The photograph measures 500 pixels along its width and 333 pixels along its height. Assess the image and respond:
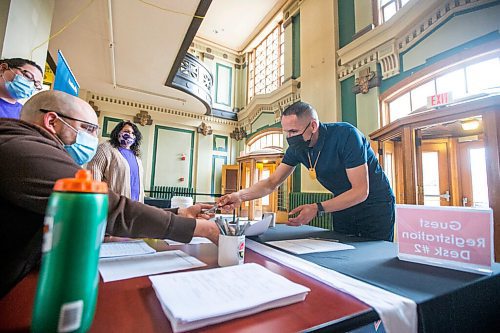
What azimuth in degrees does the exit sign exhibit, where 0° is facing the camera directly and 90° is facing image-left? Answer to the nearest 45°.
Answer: approximately 45°

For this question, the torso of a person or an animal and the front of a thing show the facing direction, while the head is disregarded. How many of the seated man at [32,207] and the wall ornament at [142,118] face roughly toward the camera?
1

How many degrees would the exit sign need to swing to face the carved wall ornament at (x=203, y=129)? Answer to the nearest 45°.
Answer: approximately 45° to its right

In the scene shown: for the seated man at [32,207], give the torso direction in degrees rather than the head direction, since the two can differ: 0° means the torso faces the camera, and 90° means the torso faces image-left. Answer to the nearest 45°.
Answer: approximately 270°

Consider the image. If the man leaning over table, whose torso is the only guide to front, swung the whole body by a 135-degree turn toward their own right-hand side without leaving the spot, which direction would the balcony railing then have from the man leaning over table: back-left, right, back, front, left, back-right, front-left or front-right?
front-left

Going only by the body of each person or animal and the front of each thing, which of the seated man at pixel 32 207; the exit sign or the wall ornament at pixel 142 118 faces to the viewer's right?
the seated man

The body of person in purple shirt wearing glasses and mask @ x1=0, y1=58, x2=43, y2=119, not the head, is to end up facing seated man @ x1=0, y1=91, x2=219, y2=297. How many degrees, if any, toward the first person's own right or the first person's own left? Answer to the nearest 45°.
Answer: approximately 45° to the first person's own right

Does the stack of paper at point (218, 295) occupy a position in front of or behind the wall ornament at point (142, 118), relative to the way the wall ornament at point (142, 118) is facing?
in front

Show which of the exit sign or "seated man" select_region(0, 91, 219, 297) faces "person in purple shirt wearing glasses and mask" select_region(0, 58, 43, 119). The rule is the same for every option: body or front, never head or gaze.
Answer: the exit sign

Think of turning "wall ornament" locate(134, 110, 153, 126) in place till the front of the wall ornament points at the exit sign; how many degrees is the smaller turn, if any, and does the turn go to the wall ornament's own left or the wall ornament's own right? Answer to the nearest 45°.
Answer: approximately 45° to the wall ornament's own left

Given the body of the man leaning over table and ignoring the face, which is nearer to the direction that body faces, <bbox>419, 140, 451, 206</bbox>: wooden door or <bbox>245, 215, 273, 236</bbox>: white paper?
the white paper

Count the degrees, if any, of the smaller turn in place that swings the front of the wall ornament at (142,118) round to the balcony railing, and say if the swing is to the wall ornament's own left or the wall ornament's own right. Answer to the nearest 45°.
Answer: approximately 45° to the wall ornament's own left

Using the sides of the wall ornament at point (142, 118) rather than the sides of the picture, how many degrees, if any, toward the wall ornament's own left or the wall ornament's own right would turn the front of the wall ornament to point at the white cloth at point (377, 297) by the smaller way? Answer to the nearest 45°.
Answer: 0° — it already faces it

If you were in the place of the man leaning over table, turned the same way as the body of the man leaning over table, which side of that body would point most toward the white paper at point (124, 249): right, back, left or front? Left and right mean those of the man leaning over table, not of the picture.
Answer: front
